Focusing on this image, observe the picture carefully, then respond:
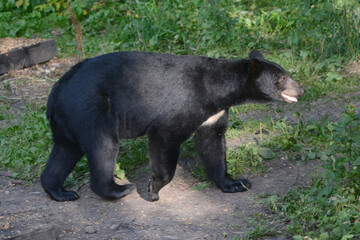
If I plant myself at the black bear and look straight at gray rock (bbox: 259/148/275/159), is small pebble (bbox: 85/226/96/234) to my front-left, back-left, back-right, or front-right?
back-right

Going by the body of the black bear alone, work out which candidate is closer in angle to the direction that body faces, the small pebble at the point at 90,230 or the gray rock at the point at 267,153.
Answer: the gray rock

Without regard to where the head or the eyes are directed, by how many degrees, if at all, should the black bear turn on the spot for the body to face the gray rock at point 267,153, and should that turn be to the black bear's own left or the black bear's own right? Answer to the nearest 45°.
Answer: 0° — it already faces it

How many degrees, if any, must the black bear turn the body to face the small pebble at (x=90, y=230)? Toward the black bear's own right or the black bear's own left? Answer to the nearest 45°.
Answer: approximately 135° to the black bear's own right

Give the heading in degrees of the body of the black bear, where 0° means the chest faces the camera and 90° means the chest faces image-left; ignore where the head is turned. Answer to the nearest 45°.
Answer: approximately 270°
